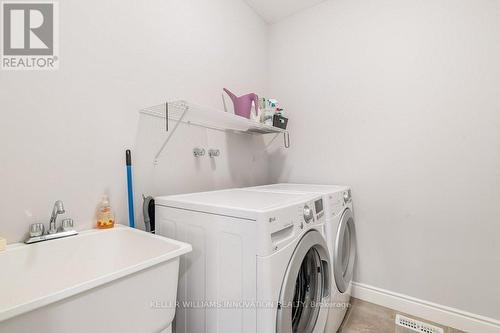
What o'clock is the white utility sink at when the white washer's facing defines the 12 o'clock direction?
The white utility sink is roughly at 4 o'clock from the white washer.

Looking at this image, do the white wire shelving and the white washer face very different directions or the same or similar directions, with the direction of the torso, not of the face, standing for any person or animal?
same or similar directions

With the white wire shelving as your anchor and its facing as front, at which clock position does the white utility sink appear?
The white utility sink is roughly at 2 o'clock from the white wire shelving.

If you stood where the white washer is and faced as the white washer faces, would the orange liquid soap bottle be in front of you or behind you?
behind

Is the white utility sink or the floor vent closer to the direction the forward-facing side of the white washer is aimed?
the floor vent

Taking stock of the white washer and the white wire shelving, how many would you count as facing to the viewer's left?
0

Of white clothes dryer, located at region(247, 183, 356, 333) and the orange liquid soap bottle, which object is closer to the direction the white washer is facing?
the white clothes dryer

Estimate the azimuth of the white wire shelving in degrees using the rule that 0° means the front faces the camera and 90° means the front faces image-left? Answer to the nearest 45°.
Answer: approximately 315°

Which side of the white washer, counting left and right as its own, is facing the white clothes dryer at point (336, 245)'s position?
left

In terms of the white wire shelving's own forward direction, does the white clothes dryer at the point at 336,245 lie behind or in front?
in front

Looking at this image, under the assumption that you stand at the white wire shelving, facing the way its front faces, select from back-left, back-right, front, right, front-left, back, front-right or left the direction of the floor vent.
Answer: front-left

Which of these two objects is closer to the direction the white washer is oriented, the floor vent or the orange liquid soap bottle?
the floor vent
